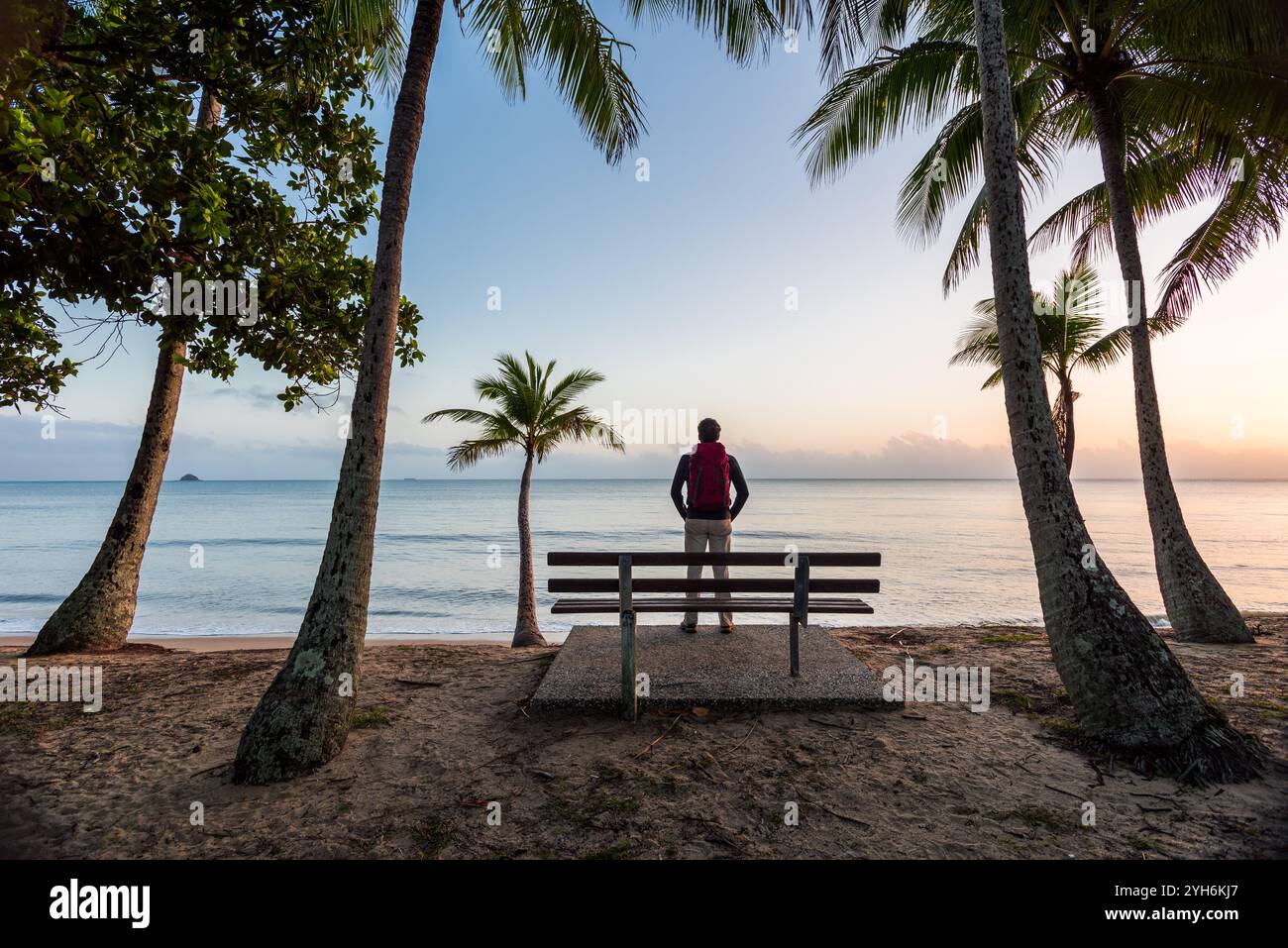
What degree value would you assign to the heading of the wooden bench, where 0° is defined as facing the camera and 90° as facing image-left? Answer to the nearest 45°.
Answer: approximately 180°

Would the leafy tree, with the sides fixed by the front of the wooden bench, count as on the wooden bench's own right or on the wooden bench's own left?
on the wooden bench's own left

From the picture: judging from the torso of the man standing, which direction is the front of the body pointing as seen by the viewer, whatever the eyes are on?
away from the camera

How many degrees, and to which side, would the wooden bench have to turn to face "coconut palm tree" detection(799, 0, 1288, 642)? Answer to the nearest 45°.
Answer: approximately 45° to its right

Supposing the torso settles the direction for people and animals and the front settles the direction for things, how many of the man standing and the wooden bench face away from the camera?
2

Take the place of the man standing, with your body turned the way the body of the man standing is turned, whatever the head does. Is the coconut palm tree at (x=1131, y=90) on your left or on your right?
on your right

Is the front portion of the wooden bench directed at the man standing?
yes

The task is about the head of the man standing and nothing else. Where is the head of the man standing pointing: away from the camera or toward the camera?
away from the camera

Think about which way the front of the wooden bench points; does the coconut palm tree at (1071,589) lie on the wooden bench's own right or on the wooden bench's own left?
on the wooden bench's own right

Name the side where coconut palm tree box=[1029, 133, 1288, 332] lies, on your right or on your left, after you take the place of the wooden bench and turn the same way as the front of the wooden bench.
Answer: on your right

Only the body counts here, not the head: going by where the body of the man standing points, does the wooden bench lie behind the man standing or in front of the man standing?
behind

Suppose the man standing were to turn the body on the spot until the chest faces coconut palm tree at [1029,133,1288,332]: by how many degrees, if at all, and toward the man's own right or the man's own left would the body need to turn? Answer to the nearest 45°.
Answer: approximately 45° to the man's own right
